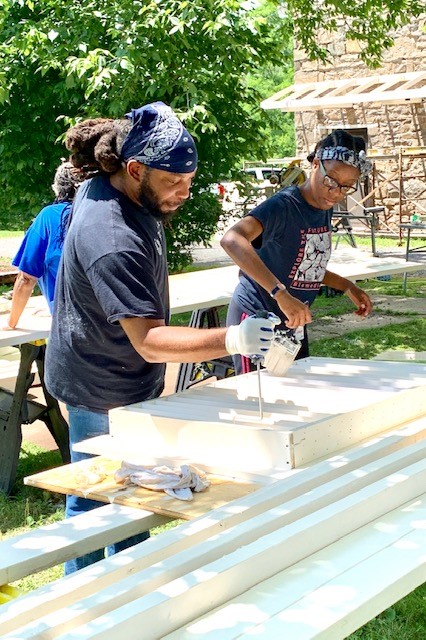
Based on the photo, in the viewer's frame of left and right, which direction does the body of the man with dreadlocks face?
facing to the right of the viewer

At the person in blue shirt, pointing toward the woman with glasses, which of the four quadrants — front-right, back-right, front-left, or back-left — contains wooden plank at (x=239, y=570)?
front-right

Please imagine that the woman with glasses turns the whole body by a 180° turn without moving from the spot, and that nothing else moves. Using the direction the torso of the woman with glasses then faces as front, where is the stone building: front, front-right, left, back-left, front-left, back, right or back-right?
front-right

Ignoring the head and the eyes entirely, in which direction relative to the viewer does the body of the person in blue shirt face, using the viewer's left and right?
facing away from the viewer and to the left of the viewer

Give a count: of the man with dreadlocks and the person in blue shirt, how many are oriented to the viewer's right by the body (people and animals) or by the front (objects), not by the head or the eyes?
1

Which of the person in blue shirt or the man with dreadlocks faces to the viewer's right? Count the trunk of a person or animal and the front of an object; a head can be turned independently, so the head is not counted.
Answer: the man with dreadlocks

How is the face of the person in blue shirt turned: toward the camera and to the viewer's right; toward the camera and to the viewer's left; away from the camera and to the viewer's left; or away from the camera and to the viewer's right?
away from the camera and to the viewer's left

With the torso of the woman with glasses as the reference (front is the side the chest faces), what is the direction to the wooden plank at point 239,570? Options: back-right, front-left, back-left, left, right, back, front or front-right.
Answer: front-right

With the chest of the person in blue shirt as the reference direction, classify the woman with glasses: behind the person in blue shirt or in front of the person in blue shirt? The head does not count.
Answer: behind
